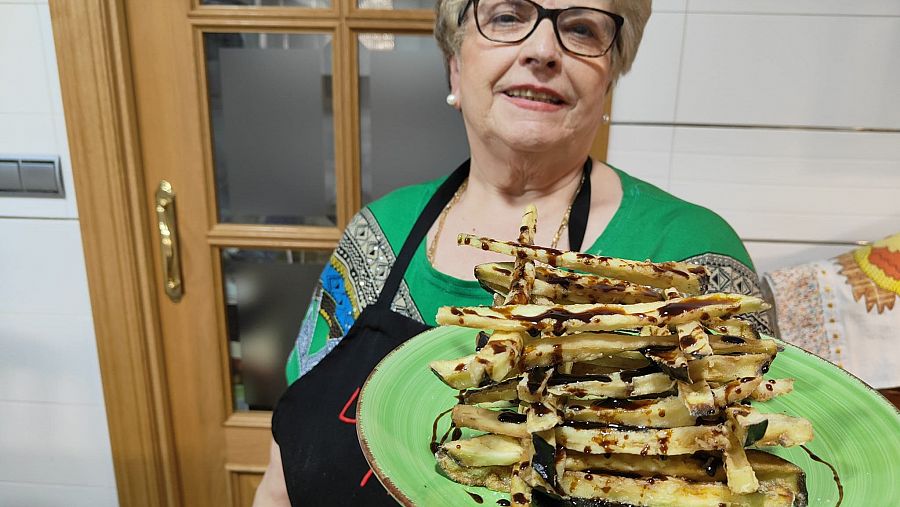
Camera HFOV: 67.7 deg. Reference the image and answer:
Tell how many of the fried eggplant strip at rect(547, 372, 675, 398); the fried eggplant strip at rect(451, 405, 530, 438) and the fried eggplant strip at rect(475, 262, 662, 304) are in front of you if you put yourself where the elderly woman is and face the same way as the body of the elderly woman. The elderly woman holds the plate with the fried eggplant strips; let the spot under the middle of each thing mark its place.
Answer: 3

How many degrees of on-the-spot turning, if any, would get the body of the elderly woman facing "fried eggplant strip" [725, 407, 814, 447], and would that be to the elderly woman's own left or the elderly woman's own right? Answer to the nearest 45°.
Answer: approximately 45° to the elderly woman's own left

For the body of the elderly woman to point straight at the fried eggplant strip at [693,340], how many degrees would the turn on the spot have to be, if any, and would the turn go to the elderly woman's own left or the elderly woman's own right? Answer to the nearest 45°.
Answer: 0° — they already face it

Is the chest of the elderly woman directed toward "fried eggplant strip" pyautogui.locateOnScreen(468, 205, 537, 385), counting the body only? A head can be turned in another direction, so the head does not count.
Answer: yes

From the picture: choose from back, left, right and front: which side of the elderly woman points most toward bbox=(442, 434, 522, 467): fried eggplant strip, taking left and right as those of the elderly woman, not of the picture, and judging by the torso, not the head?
front

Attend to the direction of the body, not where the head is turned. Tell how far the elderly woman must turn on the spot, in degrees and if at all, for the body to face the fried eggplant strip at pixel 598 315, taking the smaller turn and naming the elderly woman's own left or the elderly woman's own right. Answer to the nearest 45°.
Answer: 0° — they already face it

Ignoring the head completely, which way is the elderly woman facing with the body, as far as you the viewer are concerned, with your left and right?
facing the viewer

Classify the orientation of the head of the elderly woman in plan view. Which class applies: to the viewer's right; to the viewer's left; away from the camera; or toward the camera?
toward the camera

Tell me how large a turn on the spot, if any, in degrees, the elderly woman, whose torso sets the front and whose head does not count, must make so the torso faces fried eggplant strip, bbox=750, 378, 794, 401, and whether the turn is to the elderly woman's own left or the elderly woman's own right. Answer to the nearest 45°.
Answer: approximately 45° to the elderly woman's own left

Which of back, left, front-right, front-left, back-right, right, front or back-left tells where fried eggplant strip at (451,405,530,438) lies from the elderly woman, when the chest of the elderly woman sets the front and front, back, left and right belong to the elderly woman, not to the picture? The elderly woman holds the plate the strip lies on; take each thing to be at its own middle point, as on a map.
front

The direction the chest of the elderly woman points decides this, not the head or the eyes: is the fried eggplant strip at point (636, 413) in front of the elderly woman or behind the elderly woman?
in front

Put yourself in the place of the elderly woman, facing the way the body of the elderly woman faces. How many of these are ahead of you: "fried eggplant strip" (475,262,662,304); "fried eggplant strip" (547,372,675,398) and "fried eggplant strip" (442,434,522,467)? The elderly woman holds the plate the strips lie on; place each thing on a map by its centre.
3

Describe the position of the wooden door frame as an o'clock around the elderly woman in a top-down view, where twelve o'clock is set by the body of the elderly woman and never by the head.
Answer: The wooden door frame is roughly at 4 o'clock from the elderly woman.
